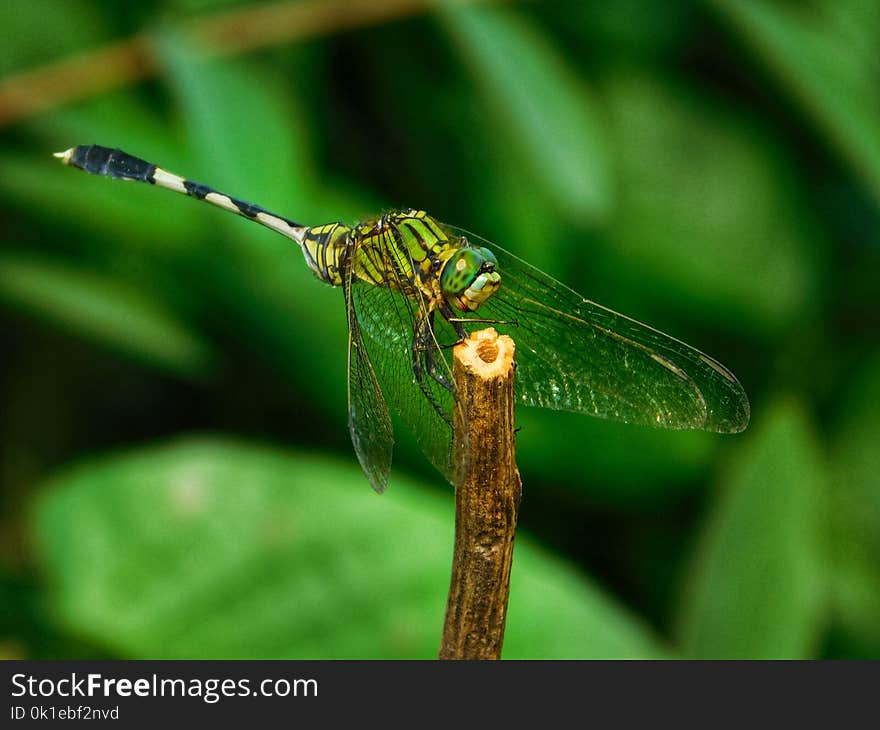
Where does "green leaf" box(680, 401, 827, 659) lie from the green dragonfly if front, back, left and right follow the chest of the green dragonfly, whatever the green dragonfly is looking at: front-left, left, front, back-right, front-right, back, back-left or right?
left

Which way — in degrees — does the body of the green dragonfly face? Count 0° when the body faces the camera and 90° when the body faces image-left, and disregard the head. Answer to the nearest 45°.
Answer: approximately 315°

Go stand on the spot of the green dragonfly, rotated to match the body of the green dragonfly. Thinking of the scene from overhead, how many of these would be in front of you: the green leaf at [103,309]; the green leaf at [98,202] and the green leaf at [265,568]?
0

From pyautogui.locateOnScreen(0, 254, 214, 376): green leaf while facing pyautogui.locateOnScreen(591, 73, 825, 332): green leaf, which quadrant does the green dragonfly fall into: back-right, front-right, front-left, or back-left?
front-right
